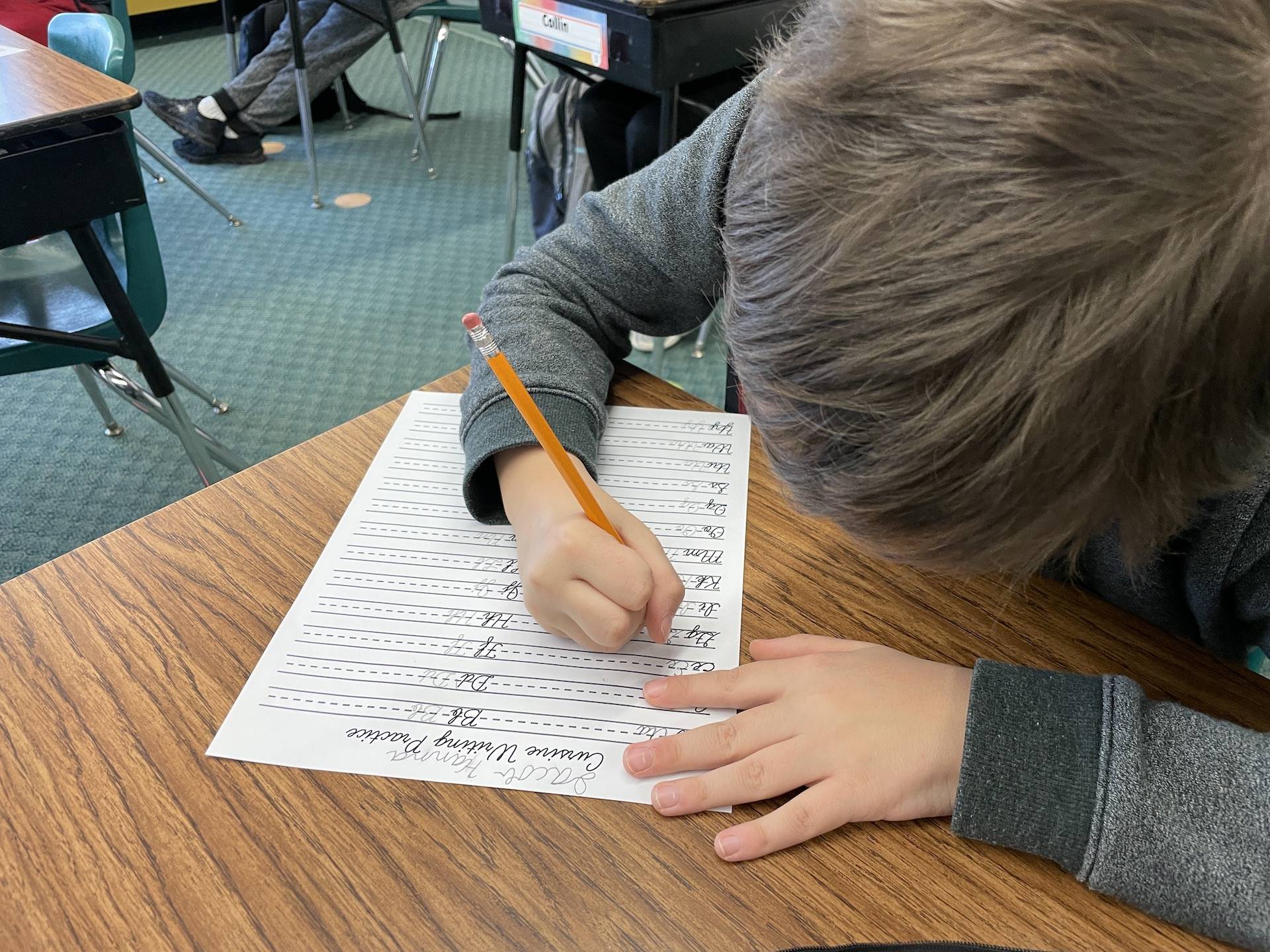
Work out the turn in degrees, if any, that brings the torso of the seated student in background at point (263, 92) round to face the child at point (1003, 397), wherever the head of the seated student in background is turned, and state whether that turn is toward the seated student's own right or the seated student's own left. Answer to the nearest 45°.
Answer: approximately 90° to the seated student's own left

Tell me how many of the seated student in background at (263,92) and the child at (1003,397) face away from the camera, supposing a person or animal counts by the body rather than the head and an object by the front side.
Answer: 0

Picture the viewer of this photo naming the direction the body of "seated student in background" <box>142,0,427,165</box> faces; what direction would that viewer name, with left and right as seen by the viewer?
facing to the left of the viewer

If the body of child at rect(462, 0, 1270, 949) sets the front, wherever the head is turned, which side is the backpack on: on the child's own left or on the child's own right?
on the child's own right

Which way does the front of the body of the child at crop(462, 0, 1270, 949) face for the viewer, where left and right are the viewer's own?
facing the viewer and to the left of the viewer

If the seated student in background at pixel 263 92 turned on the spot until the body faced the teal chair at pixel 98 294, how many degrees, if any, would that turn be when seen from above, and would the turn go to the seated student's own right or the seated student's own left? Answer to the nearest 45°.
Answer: approximately 90° to the seated student's own left

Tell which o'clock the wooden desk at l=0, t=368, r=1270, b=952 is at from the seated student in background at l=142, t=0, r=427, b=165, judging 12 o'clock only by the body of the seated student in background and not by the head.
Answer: The wooden desk is roughly at 9 o'clock from the seated student in background.

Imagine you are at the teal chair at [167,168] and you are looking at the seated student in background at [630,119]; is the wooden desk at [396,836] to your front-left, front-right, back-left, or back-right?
front-right

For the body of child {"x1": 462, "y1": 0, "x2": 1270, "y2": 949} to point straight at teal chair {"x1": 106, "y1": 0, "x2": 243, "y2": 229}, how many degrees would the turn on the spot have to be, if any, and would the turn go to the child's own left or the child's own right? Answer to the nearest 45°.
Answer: approximately 90° to the child's own right

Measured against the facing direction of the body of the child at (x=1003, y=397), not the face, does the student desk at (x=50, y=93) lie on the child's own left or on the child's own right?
on the child's own right

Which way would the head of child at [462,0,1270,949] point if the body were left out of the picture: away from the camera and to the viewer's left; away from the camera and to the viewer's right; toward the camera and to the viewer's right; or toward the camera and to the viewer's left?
toward the camera and to the viewer's left
